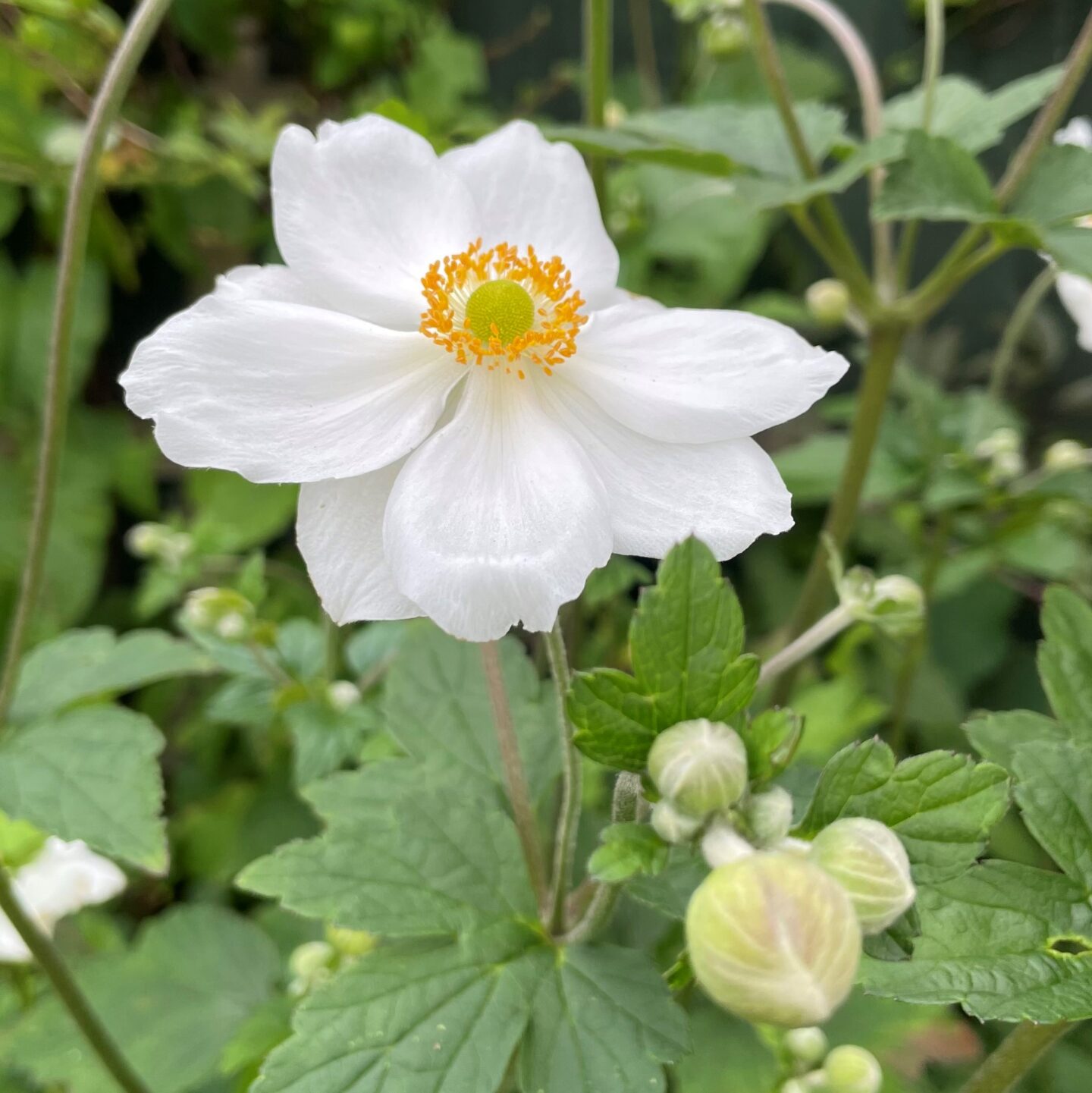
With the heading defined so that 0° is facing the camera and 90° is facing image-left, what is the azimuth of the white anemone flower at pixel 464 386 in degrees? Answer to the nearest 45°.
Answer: approximately 0°
